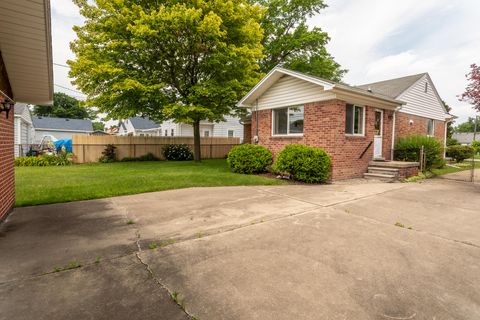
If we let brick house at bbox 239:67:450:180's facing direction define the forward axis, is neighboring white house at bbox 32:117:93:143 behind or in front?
behind

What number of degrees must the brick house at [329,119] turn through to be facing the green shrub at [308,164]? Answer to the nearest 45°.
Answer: approximately 45° to its right

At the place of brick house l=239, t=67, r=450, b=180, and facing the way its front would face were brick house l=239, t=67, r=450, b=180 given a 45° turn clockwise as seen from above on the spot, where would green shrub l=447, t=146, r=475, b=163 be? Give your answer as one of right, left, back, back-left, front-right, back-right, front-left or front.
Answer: back-left

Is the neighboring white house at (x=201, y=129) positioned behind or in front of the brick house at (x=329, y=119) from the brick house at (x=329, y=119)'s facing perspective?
behind

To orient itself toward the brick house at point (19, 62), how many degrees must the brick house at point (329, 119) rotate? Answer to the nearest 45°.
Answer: approximately 90° to its right

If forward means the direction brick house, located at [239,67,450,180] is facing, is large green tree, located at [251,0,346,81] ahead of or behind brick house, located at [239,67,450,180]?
behind

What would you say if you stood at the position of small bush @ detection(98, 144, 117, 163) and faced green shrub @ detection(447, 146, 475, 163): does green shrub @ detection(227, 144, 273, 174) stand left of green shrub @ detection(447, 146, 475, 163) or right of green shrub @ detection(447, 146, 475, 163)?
right

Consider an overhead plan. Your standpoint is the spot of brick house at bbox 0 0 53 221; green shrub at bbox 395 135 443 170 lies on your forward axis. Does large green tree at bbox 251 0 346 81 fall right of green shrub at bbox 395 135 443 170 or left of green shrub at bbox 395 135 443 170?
left

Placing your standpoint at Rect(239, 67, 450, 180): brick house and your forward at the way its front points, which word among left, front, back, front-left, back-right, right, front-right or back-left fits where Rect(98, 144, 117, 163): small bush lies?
back-right

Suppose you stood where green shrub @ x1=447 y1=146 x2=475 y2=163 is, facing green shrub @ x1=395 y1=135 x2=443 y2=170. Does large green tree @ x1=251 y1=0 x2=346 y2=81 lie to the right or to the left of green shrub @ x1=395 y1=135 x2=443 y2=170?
right
